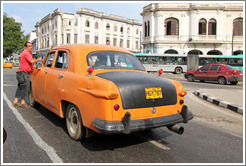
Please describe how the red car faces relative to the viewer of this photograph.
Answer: facing away from the viewer and to the left of the viewer

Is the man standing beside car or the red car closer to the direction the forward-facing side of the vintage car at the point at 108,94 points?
the man standing beside car

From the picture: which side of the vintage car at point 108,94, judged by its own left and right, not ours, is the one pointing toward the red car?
right

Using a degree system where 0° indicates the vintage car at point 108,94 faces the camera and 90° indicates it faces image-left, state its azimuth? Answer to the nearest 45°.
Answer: approximately 135°

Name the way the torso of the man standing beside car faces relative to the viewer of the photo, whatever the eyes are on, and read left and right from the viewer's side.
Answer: facing to the right of the viewer

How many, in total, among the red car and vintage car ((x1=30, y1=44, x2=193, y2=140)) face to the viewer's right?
0

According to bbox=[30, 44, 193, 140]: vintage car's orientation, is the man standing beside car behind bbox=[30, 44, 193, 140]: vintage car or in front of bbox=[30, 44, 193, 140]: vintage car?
in front
